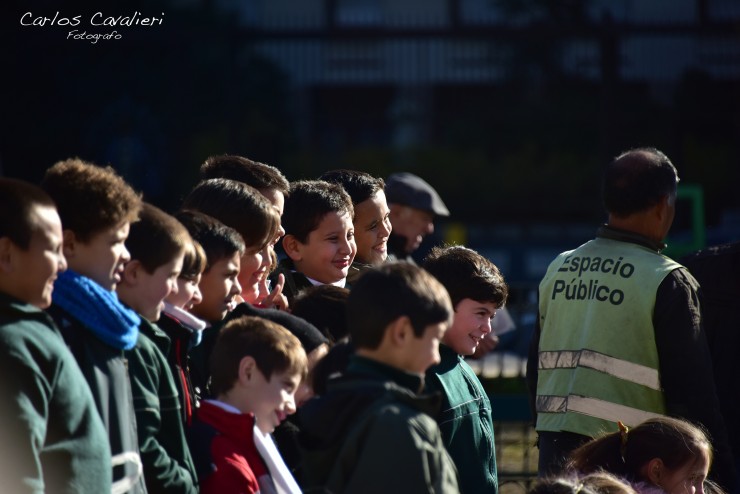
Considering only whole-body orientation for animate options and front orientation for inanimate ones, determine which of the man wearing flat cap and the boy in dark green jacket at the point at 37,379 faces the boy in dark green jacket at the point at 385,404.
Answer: the boy in dark green jacket at the point at 37,379

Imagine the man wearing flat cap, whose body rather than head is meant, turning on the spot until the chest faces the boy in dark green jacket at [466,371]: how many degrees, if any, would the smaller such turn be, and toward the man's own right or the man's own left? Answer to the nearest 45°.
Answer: approximately 90° to the man's own right

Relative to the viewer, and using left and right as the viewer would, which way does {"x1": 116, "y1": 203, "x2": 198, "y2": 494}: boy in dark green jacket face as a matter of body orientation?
facing to the right of the viewer

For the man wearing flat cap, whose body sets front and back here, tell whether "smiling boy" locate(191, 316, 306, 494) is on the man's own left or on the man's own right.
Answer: on the man's own right

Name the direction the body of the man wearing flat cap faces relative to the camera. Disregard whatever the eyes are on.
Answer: to the viewer's right

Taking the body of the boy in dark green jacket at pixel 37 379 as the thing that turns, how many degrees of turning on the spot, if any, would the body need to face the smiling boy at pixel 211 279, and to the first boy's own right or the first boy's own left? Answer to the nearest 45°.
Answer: approximately 45° to the first boy's own left

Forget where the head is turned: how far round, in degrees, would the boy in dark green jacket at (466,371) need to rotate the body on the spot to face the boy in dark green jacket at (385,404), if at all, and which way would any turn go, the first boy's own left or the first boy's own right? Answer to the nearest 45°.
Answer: approximately 45° to the first boy's own right

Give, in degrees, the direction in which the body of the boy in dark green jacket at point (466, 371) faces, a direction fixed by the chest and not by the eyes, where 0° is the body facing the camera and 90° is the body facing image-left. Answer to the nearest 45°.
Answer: approximately 315°

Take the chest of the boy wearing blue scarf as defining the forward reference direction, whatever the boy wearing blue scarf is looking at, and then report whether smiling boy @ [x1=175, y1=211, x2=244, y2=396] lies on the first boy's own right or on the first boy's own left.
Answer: on the first boy's own left
